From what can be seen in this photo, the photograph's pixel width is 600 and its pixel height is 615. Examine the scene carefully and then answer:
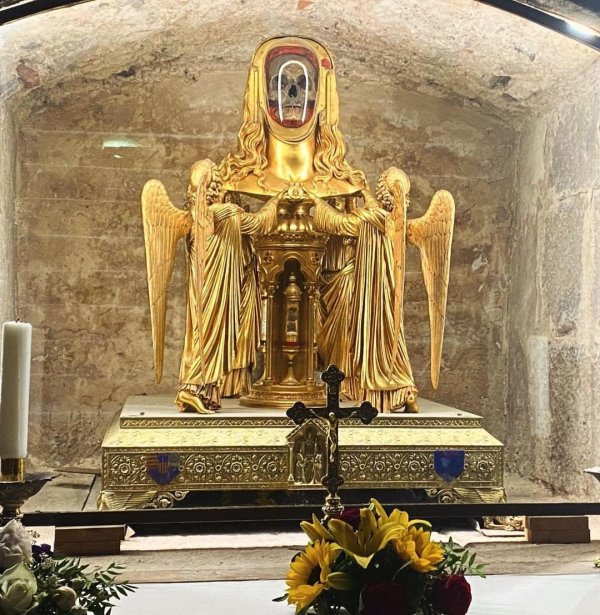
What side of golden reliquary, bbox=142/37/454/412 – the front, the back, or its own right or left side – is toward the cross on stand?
front

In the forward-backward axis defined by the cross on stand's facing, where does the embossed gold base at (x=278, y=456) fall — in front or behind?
behind

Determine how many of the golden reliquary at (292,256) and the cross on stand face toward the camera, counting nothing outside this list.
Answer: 2

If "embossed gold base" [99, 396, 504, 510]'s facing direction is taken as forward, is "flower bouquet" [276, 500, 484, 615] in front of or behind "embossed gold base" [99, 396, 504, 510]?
in front

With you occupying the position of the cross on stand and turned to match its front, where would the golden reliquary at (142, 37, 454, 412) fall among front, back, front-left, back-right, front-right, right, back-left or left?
back

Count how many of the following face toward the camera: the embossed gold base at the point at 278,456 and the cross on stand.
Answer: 2

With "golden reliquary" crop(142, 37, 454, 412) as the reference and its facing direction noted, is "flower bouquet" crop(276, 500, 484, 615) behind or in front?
in front

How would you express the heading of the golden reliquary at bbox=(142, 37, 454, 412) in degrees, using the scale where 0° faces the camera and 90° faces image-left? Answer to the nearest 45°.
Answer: approximately 0°
